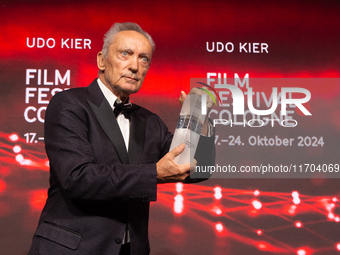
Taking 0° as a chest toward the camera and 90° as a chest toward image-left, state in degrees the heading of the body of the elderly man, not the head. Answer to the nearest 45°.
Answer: approximately 315°
